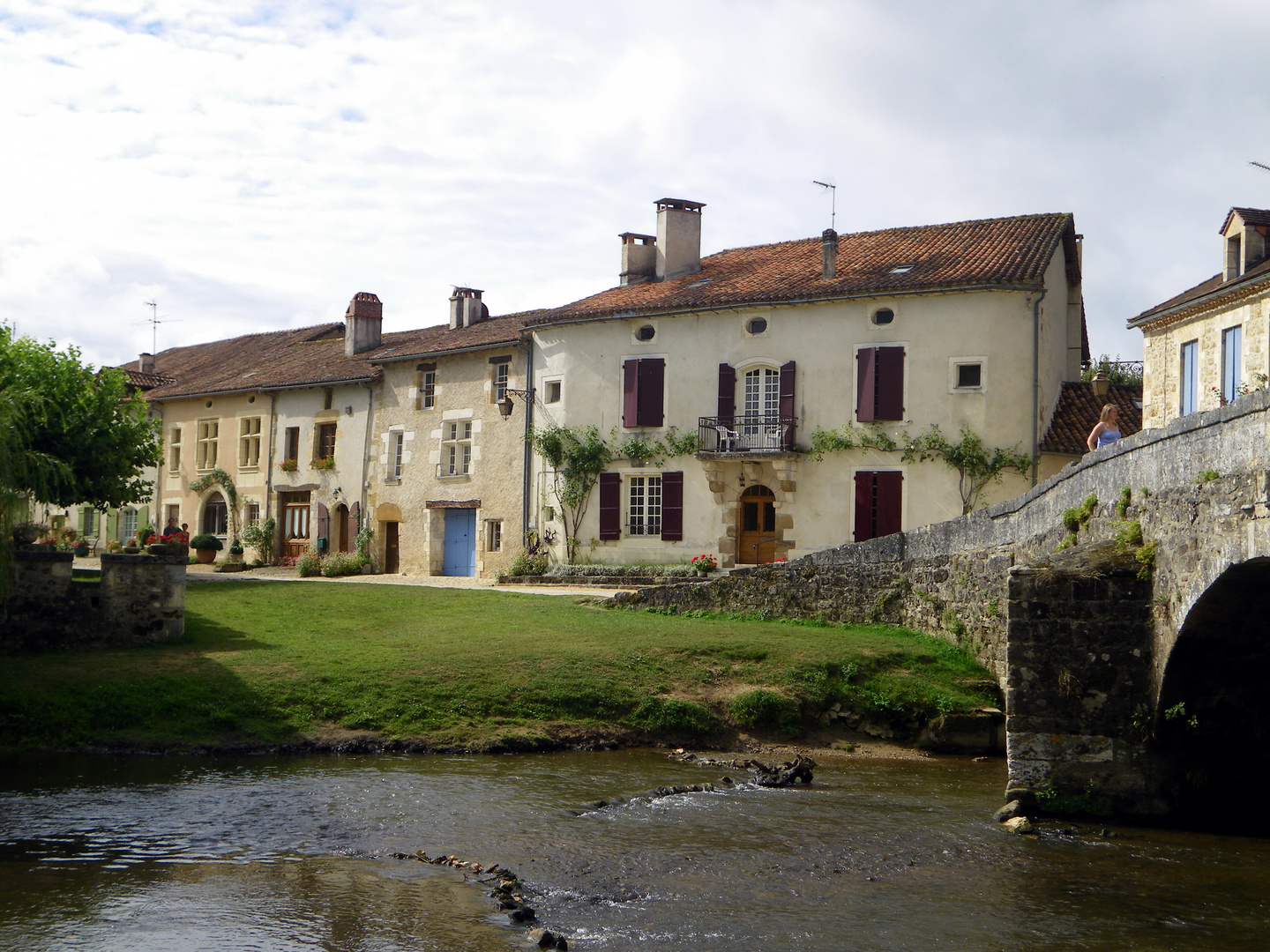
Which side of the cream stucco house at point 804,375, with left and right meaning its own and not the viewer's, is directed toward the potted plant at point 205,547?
right

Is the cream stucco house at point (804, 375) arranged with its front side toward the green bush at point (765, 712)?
yes

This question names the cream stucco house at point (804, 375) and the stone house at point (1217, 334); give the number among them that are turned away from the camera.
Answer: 0

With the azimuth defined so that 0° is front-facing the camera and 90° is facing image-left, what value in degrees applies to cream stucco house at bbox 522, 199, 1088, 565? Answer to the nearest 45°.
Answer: approximately 0°

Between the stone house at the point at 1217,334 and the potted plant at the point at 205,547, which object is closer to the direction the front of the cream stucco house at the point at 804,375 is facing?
the stone house

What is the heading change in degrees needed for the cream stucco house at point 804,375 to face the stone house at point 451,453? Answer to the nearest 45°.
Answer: approximately 135° to its right

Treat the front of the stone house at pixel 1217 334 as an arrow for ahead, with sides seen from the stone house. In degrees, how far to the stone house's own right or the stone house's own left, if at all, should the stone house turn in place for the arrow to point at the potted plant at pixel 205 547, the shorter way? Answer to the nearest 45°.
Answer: approximately 45° to the stone house's own right

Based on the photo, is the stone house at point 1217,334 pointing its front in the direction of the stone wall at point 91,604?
yes

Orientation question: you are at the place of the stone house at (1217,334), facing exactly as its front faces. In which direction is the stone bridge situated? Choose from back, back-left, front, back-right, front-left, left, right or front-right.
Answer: front-left
